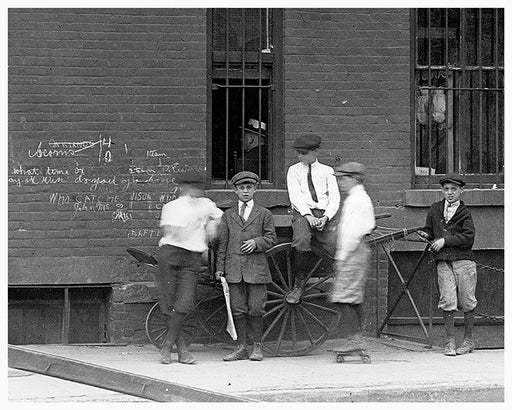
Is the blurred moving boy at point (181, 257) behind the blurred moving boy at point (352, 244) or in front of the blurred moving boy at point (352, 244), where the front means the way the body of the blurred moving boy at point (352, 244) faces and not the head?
in front

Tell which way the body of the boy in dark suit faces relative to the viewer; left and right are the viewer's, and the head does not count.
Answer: facing the viewer

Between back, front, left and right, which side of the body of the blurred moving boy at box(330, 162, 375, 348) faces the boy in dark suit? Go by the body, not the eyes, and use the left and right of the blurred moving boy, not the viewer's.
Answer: front

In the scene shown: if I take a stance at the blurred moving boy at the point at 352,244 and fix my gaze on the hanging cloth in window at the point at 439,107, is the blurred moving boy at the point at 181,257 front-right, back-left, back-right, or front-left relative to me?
back-left

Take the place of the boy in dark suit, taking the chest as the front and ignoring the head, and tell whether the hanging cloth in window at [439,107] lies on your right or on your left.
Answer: on your left

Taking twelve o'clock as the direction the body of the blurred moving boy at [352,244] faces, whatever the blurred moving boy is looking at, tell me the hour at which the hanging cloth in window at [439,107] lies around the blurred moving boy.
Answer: The hanging cloth in window is roughly at 4 o'clock from the blurred moving boy.

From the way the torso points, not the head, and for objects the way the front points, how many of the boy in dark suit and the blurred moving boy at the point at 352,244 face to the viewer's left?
1

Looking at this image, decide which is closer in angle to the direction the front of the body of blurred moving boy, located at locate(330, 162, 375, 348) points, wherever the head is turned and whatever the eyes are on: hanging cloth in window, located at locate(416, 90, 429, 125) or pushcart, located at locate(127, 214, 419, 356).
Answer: the pushcart

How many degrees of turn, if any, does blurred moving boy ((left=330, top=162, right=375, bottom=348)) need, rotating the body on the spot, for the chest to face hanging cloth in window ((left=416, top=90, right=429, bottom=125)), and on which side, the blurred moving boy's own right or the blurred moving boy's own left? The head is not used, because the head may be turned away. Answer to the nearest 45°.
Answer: approximately 90° to the blurred moving boy's own right

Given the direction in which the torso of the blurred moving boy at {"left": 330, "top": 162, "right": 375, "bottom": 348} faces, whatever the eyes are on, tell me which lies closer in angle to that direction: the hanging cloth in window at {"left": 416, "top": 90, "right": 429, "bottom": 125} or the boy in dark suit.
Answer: the boy in dark suit

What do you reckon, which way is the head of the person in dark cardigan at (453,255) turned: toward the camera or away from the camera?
toward the camera

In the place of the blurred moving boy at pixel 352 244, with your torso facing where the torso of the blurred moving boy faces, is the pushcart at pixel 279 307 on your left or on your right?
on your right

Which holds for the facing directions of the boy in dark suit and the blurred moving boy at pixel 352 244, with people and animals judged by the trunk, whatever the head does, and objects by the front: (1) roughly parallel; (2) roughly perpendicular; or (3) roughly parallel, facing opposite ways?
roughly perpendicular

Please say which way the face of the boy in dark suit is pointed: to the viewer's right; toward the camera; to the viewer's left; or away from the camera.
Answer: toward the camera

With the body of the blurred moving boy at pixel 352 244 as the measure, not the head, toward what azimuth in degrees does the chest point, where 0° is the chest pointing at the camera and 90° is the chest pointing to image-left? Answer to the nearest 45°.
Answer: approximately 90°

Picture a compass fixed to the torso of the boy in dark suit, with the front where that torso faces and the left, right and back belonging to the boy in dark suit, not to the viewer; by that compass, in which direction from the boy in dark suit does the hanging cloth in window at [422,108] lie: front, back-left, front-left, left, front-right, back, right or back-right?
back-left
